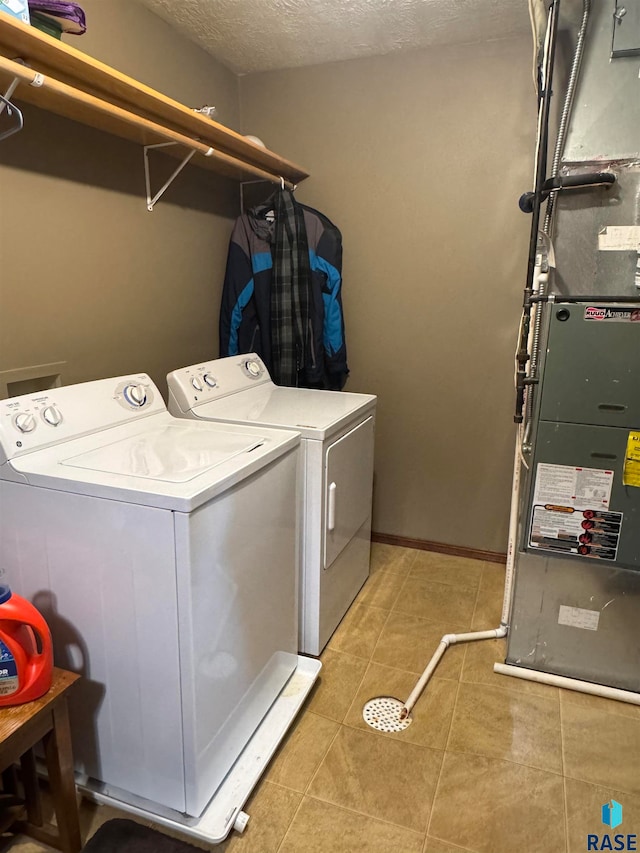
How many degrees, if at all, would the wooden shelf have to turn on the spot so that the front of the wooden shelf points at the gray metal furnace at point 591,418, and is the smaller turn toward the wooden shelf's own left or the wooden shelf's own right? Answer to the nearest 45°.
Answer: approximately 45° to the wooden shelf's own left

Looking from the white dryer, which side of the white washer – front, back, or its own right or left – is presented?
left

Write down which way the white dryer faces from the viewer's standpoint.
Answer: facing the viewer and to the right of the viewer

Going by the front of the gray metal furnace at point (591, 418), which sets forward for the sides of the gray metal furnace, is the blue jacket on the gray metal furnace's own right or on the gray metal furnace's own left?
on the gray metal furnace's own right

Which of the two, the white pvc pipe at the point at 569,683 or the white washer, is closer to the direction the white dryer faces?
the white pvc pipe

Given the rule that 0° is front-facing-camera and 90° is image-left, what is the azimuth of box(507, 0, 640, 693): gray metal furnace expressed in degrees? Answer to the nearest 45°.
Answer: approximately 0°

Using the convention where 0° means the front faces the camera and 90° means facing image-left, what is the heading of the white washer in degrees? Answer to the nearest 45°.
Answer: approximately 315°
